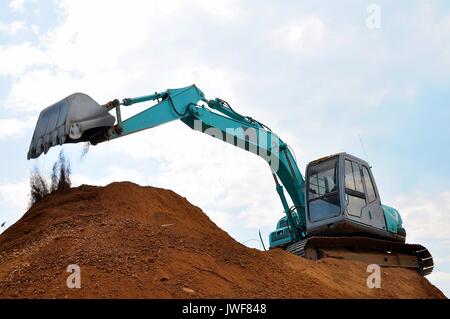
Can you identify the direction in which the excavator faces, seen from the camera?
facing the viewer and to the left of the viewer
